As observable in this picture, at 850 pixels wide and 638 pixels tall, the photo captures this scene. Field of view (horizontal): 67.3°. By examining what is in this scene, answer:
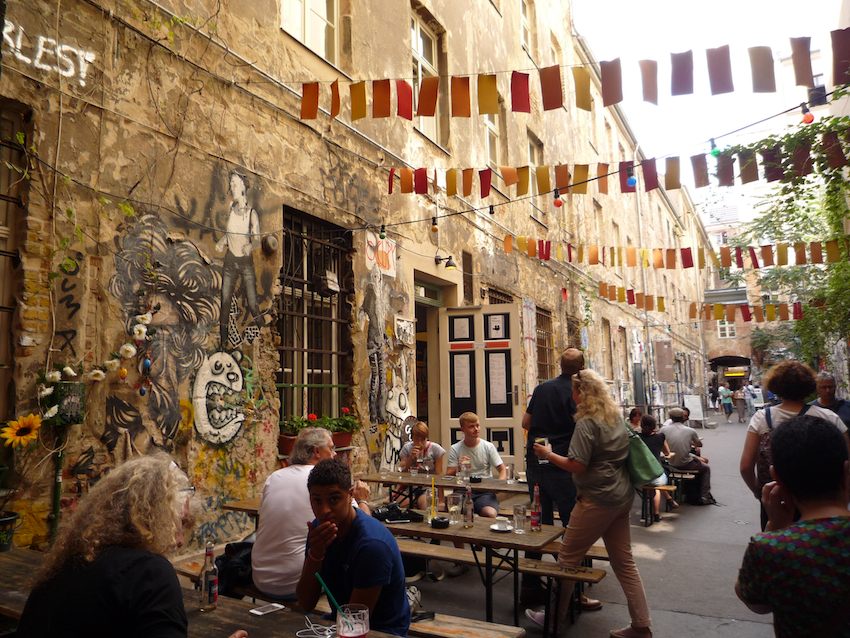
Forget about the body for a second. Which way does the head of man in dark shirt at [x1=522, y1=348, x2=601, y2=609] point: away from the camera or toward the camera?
away from the camera

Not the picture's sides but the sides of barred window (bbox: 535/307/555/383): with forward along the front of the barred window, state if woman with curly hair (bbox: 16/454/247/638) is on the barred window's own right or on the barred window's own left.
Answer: on the barred window's own right

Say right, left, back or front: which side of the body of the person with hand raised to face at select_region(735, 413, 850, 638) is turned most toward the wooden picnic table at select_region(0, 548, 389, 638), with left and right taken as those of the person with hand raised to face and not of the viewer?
left

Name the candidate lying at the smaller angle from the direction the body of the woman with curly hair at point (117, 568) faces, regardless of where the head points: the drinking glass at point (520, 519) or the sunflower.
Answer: the drinking glass

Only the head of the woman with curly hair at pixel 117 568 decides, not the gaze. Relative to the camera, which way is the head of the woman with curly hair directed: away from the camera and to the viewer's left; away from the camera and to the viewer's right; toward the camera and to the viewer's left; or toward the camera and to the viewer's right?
away from the camera and to the viewer's right

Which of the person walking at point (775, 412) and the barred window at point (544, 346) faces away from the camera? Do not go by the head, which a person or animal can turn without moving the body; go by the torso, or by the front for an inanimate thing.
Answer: the person walking

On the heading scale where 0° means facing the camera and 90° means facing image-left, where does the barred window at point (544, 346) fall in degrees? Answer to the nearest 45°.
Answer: approximately 315°

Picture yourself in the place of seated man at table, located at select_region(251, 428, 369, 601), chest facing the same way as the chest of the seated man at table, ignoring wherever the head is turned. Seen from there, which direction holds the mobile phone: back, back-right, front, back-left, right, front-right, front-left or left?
back-right

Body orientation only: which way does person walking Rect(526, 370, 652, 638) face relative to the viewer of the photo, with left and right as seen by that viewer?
facing away from the viewer and to the left of the viewer

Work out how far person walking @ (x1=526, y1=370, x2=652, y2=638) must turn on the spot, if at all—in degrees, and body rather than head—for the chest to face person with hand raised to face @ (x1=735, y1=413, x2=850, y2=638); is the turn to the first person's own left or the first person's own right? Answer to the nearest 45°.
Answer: approximately 135° to the first person's own left

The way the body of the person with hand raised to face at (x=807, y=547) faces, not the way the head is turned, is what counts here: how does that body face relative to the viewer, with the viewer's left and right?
facing away from the viewer

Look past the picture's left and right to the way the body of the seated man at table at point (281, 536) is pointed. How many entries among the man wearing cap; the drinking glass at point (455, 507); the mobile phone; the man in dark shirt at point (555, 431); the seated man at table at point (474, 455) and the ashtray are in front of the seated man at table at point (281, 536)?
5

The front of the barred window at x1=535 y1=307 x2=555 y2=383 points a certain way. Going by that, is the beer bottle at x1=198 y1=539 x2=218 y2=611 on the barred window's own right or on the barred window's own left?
on the barred window's own right
